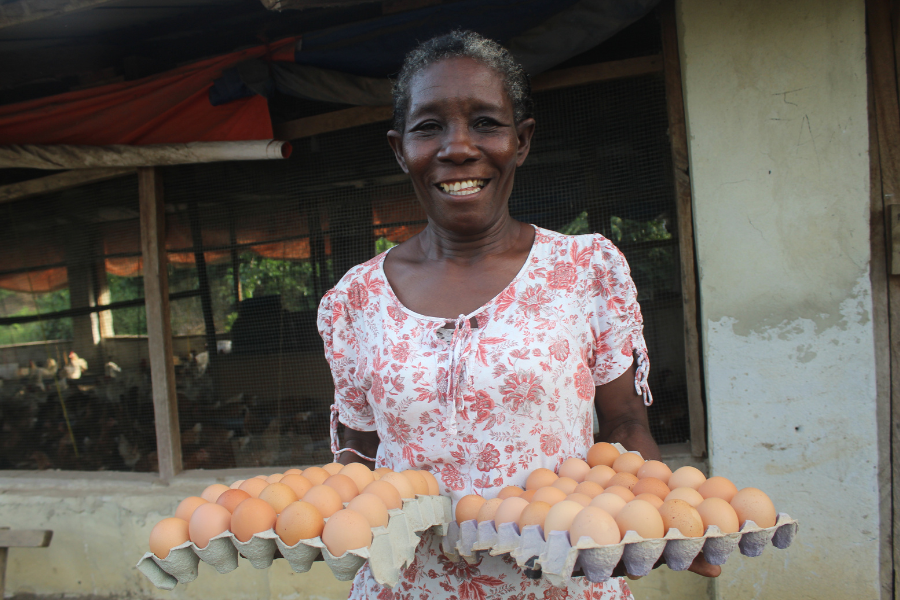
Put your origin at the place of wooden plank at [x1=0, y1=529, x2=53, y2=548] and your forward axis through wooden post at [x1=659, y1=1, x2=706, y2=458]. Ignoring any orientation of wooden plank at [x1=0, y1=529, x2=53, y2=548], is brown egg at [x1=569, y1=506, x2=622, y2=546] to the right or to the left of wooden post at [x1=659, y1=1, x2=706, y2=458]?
right

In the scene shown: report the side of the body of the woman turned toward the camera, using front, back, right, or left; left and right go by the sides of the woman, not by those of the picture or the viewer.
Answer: front

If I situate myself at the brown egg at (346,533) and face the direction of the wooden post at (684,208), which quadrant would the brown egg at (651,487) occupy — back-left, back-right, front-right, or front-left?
front-right
